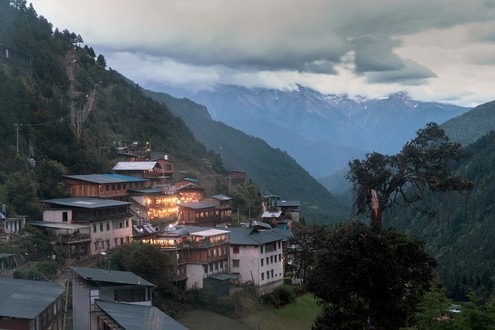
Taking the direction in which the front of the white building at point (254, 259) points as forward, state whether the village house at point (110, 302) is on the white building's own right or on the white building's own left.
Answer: on the white building's own right

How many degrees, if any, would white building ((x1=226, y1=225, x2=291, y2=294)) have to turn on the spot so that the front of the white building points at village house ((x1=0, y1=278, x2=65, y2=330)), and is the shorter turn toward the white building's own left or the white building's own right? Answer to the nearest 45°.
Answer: approximately 90° to the white building's own right

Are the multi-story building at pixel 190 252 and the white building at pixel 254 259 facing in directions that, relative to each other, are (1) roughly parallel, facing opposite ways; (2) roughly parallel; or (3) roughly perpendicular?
roughly parallel

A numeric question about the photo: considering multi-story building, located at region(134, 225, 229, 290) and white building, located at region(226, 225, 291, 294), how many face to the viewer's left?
0

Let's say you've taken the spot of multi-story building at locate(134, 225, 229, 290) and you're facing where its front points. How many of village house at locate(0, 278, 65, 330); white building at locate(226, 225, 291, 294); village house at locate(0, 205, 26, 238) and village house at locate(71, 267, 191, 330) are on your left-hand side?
1

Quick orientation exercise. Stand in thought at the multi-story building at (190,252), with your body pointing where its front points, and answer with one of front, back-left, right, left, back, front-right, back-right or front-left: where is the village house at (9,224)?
back-right

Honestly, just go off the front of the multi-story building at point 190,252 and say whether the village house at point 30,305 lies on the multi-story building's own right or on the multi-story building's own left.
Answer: on the multi-story building's own right

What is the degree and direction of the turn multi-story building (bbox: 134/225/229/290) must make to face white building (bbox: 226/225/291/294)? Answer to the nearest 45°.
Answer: approximately 90° to its left

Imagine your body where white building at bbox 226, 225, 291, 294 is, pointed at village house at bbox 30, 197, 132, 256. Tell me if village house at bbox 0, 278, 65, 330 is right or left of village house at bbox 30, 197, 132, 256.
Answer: left

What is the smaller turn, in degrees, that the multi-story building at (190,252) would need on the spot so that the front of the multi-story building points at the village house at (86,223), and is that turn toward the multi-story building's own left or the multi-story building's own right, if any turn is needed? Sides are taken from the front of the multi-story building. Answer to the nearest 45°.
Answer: approximately 135° to the multi-story building's own right

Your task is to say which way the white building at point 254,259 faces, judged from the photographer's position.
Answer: facing the viewer and to the right of the viewer

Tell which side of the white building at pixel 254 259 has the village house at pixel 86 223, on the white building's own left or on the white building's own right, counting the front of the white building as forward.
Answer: on the white building's own right
